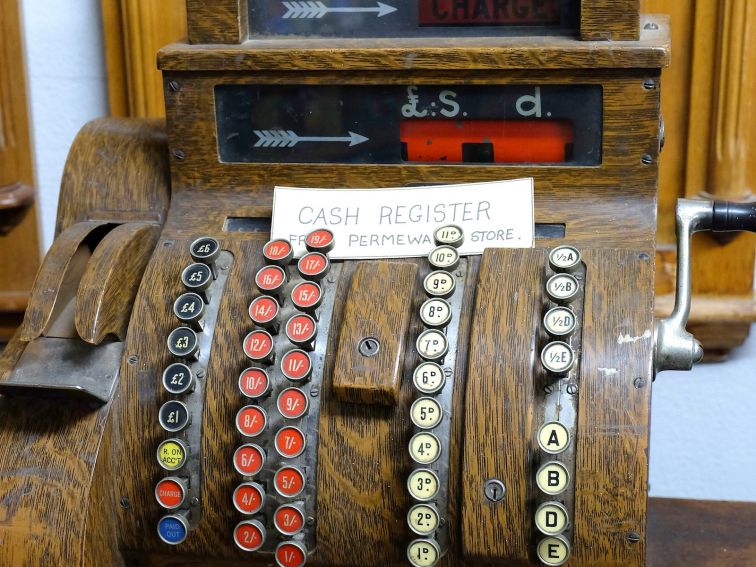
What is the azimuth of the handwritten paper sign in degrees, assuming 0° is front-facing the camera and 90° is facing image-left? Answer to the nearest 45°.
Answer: approximately 0°

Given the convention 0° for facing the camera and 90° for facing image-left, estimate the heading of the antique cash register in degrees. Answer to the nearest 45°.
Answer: approximately 0°
